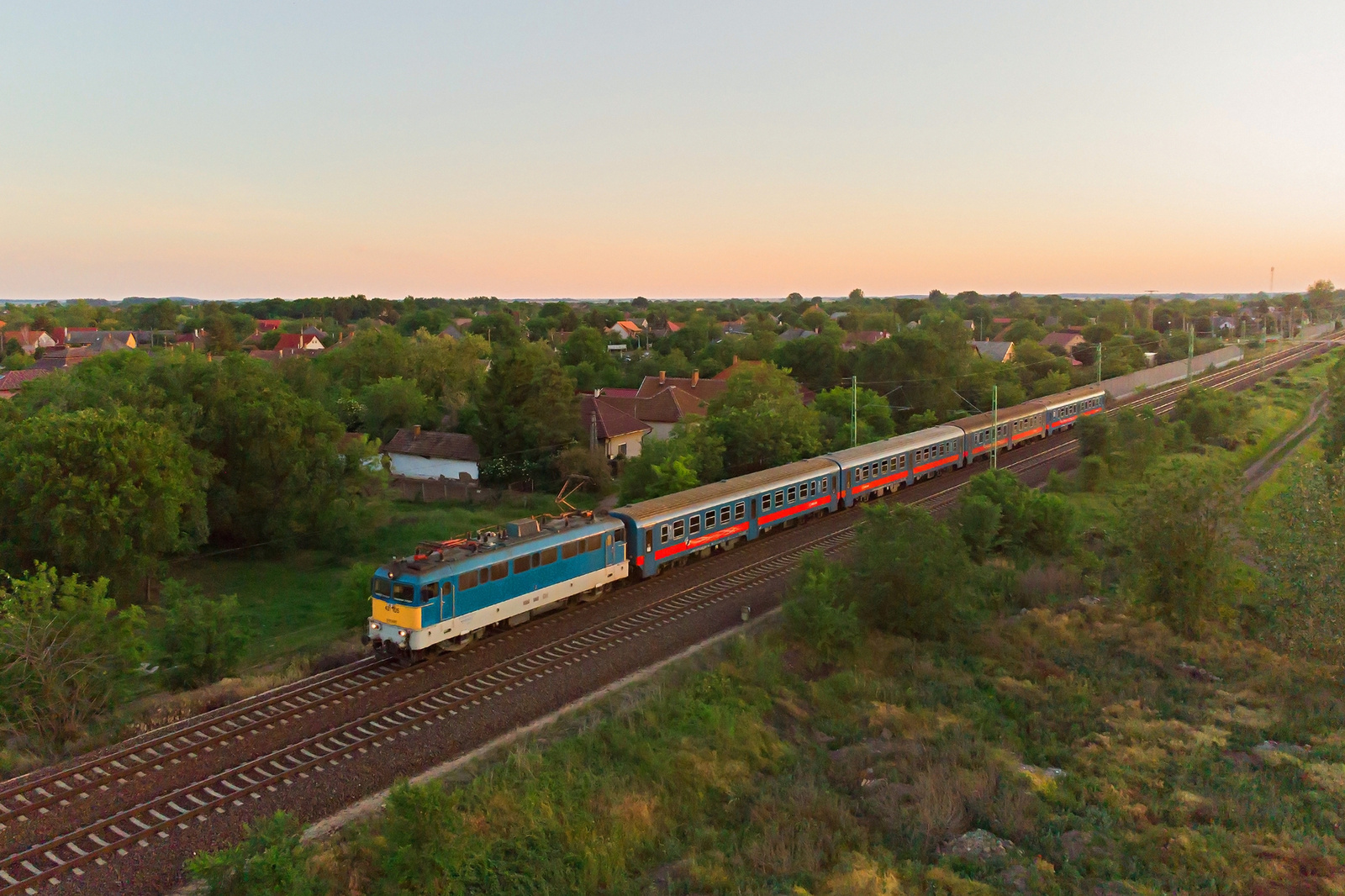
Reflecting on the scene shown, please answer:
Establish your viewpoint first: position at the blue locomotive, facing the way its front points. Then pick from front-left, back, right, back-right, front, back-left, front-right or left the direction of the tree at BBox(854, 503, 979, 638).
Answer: back-left

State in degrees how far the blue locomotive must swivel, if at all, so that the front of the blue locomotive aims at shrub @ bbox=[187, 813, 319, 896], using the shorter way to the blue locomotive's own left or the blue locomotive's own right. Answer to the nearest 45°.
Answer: approximately 45° to the blue locomotive's own left

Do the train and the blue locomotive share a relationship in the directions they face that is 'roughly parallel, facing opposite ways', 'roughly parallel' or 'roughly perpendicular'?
roughly parallel

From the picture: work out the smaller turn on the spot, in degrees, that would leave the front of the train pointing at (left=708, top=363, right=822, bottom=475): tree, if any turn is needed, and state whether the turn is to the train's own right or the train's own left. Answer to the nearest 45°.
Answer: approximately 135° to the train's own right

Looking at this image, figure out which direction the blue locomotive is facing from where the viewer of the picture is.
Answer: facing the viewer and to the left of the viewer

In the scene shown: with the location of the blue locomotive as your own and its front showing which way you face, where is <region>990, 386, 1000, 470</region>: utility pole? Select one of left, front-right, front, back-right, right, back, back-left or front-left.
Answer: back

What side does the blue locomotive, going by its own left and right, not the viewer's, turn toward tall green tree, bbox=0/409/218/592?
right

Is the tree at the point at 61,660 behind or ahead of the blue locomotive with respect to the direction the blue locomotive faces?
ahead

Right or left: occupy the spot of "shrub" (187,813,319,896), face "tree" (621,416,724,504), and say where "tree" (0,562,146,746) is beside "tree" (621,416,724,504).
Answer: left

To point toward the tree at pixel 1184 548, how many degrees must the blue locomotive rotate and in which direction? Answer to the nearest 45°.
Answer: approximately 135° to its left

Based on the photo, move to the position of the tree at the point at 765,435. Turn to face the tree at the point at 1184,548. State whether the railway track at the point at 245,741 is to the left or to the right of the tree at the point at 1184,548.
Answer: right

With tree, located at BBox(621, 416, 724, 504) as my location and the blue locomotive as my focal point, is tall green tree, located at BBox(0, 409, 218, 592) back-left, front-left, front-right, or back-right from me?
front-right

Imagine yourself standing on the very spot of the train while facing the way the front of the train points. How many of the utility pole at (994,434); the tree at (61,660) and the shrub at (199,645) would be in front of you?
2

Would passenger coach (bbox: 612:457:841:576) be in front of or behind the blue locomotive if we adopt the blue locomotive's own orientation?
behind

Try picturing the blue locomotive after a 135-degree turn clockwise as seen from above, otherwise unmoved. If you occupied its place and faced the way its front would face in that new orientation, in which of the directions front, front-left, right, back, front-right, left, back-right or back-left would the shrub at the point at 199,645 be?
left

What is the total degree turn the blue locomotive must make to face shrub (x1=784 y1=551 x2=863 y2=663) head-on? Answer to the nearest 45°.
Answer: approximately 135° to its left

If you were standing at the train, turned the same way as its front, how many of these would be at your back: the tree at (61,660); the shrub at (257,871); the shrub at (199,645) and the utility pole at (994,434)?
1

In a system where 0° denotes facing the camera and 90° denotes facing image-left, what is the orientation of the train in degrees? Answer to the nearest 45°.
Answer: approximately 45°

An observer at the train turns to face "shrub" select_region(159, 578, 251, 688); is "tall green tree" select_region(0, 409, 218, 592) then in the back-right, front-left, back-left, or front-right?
front-right

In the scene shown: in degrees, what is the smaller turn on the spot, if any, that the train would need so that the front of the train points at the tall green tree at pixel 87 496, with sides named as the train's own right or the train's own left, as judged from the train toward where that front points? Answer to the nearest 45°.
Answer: approximately 45° to the train's own right

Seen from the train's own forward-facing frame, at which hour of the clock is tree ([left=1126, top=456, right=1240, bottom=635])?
The tree is roughly at 7 o'clock from the train.
